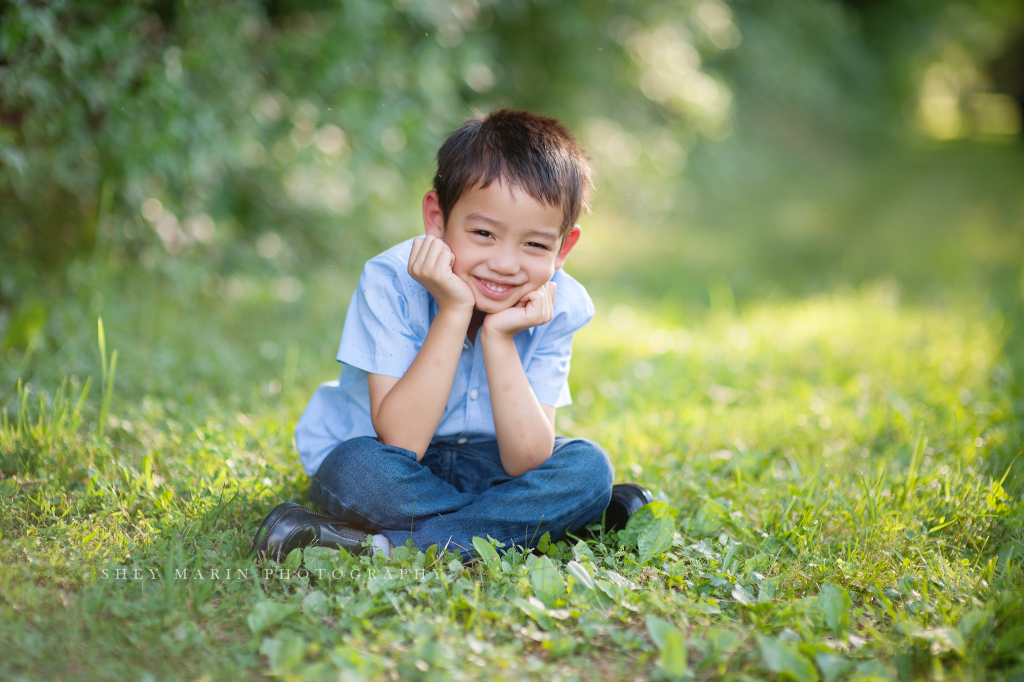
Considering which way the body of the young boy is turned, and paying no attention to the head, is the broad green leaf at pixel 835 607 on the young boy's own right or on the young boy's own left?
on the young boy's own left

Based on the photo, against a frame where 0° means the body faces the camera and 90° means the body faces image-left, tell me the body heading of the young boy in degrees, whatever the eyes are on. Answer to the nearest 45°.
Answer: approximately 0°
